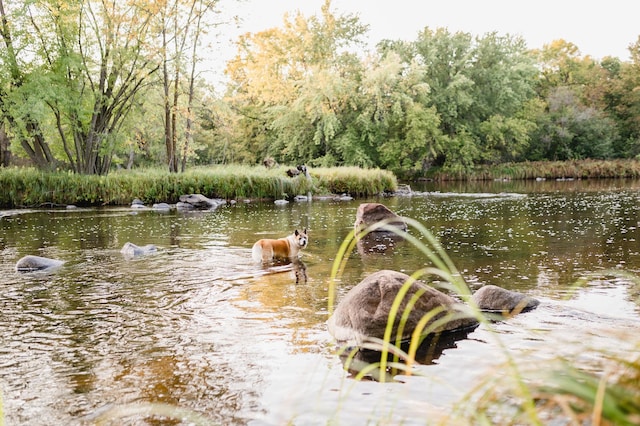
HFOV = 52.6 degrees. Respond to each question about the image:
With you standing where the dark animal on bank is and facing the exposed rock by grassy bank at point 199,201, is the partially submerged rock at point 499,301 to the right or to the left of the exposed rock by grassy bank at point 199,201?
left

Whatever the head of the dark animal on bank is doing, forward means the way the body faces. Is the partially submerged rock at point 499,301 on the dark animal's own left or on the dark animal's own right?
on the dark animal's own right

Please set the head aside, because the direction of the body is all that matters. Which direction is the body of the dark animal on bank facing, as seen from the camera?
to the viewer's right

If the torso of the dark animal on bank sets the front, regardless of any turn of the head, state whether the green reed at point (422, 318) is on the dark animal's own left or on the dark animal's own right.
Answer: on the dark animal's own right

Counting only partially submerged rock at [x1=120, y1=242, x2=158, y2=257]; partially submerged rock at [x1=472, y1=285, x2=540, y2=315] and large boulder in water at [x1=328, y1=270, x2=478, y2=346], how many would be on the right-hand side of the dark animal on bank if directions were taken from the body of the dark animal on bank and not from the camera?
3

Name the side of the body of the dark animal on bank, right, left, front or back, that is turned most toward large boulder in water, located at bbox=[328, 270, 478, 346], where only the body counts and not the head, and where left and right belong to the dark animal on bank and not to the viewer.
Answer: right
